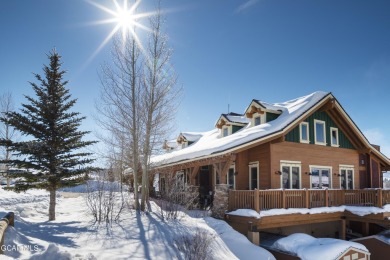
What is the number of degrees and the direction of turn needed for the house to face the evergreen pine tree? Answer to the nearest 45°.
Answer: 0° — it already faces it

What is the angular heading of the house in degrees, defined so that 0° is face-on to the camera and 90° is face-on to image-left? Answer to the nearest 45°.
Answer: approximately 45°

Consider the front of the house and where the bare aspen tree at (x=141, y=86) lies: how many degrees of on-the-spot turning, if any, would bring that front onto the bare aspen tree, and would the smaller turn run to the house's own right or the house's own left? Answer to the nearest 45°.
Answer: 0° — it already faces it

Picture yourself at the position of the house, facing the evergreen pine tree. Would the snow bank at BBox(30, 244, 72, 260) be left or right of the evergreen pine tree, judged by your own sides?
left
